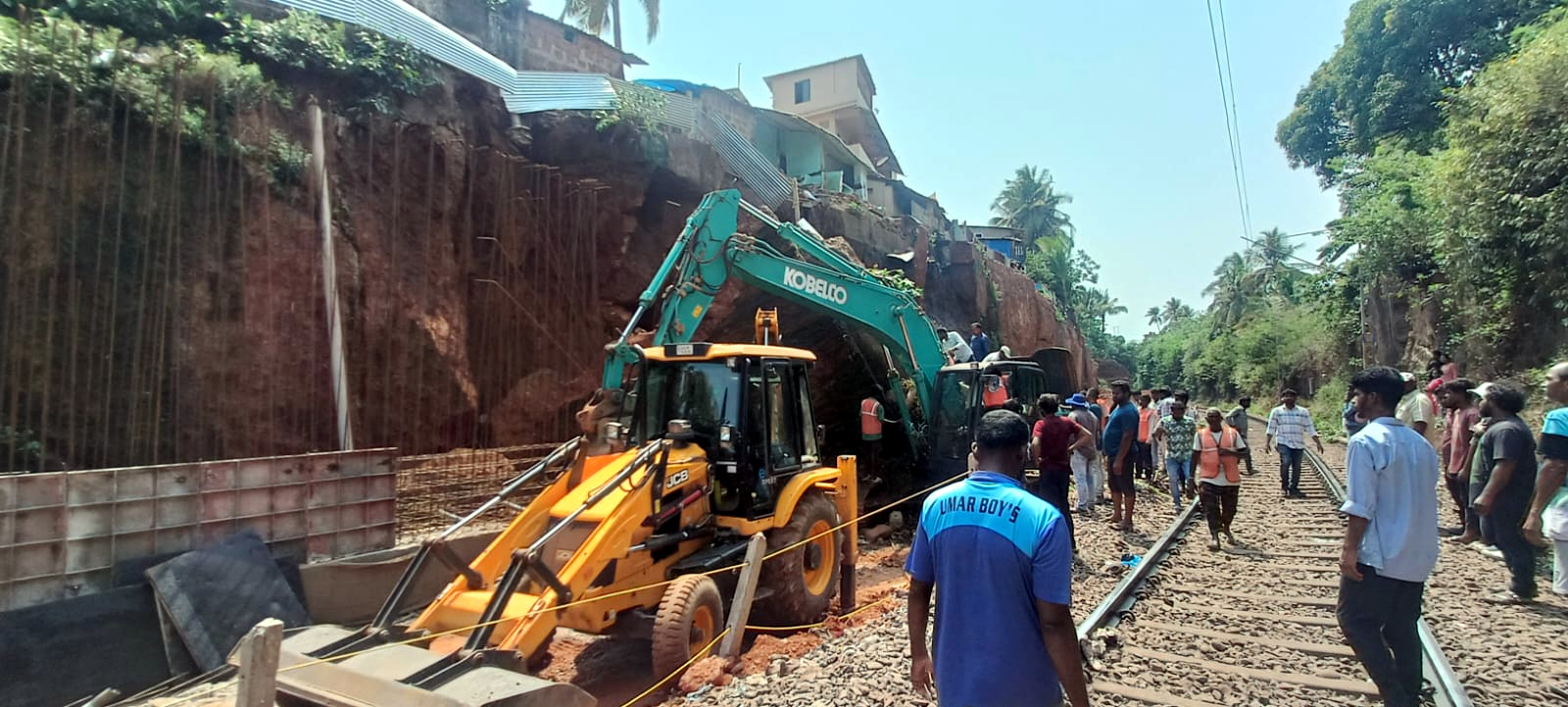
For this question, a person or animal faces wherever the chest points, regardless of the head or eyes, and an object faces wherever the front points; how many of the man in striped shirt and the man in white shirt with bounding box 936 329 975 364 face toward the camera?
1

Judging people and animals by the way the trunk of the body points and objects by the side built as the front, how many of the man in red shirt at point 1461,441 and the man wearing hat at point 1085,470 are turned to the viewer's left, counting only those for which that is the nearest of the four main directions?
2

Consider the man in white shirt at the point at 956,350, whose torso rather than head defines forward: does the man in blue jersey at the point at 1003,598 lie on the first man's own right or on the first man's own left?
on the first man's own left

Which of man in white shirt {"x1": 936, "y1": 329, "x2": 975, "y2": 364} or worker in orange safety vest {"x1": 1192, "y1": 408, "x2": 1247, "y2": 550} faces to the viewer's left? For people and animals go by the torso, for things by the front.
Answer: the man in white shirt

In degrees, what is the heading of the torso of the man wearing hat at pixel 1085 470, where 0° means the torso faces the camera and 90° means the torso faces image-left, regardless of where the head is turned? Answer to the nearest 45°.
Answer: approximately 90°

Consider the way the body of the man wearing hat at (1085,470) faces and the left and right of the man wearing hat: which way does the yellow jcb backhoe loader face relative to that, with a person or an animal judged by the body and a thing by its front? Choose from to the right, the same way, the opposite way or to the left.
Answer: to the left

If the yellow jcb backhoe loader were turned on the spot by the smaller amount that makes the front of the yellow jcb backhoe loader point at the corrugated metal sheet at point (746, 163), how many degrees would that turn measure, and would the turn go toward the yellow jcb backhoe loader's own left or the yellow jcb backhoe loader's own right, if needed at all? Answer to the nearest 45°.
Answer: approximately 135° to the yellow jcb backhoe loader's own right

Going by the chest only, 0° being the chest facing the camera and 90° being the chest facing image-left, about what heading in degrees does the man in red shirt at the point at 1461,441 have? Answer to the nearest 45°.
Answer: approximately 90°

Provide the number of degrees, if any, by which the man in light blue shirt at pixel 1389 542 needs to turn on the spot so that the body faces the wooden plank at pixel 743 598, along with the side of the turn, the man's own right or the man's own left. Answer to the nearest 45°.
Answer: approximately 45° to the man's own left

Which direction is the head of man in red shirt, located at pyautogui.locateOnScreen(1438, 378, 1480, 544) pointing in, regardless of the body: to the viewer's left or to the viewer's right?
to the viewer's left

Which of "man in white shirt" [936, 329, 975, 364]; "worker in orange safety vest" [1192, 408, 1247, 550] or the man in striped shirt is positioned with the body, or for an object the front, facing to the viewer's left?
the man in white shirt
